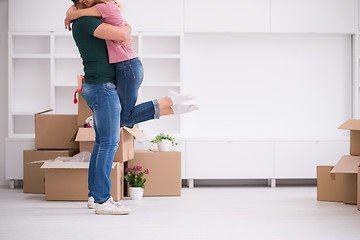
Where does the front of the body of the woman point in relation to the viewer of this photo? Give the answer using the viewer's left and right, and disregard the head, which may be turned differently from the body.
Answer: facing to the left of the viewer

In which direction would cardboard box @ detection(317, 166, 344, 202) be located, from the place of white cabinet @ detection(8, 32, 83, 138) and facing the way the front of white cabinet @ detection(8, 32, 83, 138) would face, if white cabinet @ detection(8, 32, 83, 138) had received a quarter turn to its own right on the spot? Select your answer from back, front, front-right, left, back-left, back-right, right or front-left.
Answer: back-left

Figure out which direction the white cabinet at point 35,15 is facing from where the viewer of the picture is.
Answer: facing the viewer

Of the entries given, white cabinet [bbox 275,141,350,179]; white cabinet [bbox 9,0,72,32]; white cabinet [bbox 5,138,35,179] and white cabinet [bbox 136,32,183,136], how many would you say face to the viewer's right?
0

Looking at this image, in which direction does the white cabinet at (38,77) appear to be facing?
toward the camera

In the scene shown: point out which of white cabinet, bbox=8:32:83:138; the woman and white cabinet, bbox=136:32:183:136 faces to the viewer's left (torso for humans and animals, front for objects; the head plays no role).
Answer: the woman

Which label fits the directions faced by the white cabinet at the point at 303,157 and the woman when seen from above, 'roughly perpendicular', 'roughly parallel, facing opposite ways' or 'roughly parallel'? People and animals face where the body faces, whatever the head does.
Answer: roughly perpendicular

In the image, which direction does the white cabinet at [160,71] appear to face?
toward the camera
